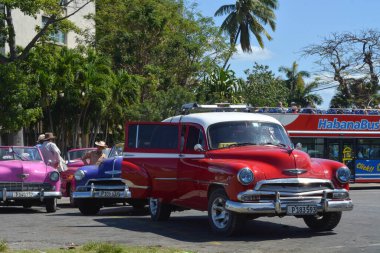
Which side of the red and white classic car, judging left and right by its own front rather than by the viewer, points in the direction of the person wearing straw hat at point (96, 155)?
back

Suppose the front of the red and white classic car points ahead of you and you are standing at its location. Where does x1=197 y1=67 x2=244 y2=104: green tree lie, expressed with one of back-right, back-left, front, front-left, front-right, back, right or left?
back-left

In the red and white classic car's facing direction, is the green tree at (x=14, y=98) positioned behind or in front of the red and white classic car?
behind

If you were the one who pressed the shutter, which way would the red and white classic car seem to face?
facing the viewer and to the right of the viewer

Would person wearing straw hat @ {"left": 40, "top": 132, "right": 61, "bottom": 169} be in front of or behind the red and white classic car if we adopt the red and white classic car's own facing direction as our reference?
behind

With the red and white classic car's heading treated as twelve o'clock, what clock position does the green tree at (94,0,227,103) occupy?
The green tree is roughly at 7 o'clock from the red and white classic car.
